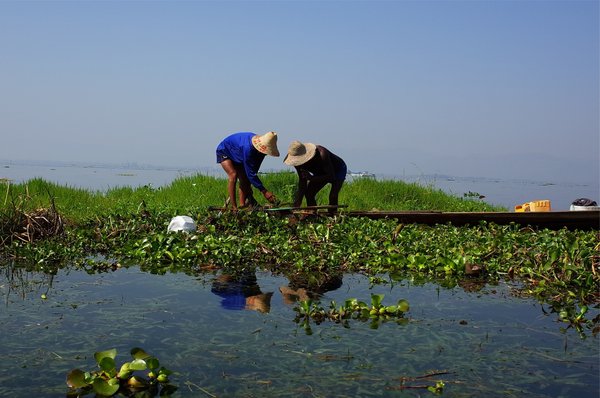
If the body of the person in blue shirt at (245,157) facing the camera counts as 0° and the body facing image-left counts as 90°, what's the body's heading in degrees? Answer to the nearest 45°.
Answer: approximately 270°

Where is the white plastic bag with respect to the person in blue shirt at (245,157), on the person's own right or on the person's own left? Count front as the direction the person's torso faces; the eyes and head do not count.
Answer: on the person's own right

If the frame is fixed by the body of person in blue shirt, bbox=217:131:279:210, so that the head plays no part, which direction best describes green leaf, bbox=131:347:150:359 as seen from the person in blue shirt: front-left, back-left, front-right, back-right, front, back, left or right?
right

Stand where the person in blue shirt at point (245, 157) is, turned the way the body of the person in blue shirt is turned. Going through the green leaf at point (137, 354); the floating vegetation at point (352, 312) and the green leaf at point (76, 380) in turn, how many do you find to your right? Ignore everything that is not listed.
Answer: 3

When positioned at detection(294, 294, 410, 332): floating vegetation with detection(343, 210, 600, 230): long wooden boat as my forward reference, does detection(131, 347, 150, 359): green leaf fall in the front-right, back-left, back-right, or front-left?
back-left

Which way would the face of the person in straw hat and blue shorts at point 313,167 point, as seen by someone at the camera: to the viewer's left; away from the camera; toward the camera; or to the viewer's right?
to the viewer's left
